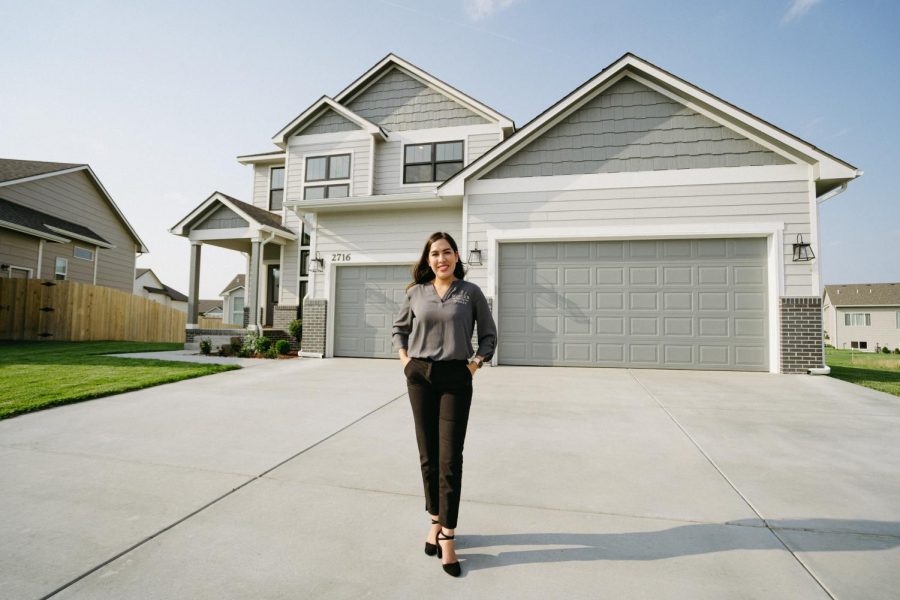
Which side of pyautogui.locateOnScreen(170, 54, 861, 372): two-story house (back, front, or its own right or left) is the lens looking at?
front

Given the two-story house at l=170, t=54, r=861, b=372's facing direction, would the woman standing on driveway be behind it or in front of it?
in front

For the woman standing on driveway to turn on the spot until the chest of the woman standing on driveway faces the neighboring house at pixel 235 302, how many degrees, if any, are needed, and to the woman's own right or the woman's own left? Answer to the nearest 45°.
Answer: approximately 135° to the woman's own right

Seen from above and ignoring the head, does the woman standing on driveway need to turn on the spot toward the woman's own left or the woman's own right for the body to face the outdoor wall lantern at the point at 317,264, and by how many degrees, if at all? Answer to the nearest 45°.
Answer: approximately 180°

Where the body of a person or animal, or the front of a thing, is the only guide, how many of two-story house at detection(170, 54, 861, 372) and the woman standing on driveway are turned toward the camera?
2

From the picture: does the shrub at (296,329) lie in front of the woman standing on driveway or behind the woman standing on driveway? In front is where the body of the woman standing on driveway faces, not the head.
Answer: behind

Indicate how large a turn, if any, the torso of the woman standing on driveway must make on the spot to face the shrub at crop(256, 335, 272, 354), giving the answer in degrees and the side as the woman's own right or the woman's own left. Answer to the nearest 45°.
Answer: approximately 135° to the woman's own right

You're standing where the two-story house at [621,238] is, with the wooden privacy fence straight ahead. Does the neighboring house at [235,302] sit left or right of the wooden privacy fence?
right

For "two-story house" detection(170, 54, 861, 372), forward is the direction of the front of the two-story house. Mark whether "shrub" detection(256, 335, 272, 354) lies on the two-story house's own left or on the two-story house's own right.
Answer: on the two-story house's own right

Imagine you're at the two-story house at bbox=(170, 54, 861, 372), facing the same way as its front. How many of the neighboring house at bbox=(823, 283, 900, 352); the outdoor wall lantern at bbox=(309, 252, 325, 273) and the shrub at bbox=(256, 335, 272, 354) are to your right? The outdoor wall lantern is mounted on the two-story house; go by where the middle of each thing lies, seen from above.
2

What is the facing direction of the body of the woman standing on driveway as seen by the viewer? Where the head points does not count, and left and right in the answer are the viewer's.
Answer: facing the viewer
